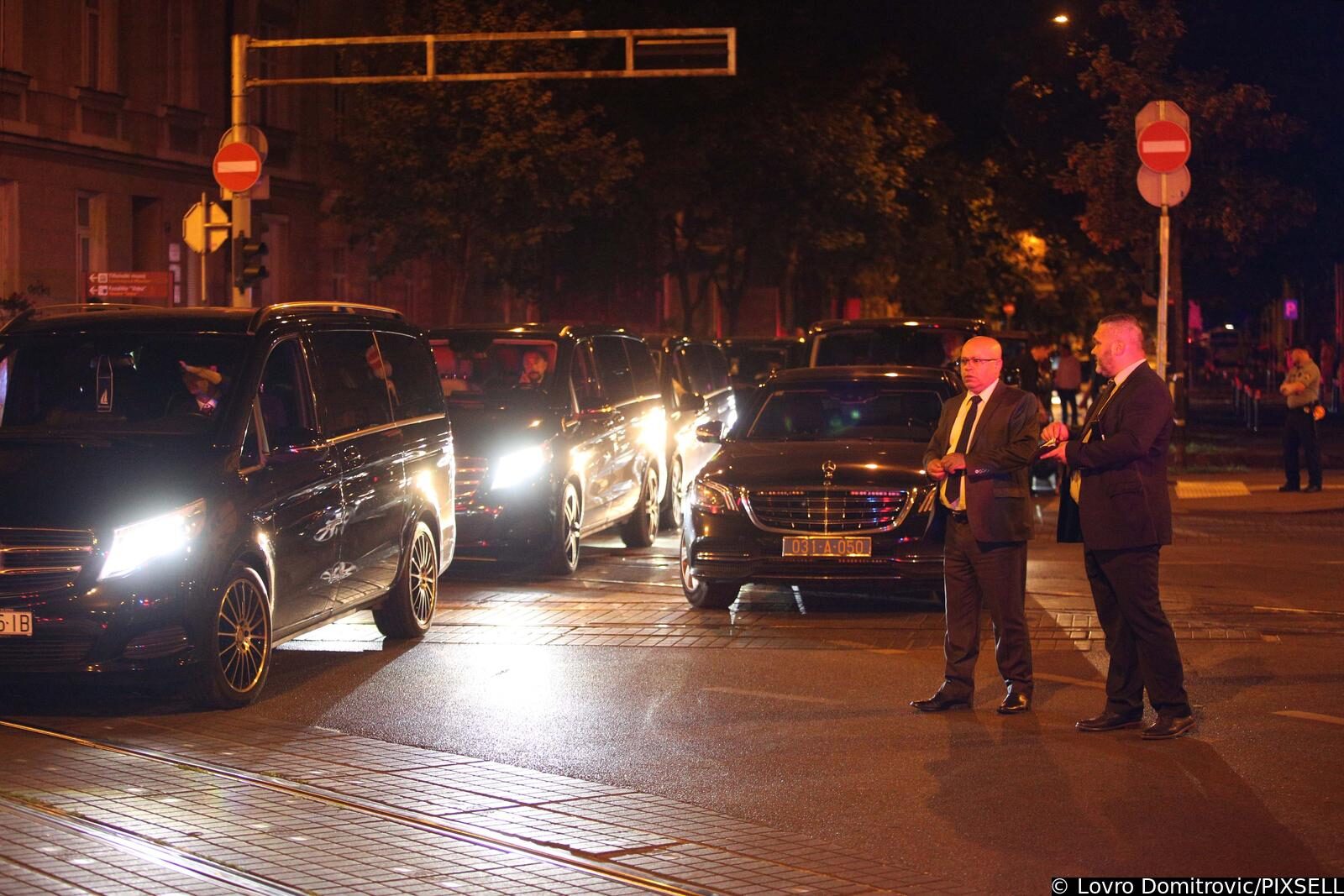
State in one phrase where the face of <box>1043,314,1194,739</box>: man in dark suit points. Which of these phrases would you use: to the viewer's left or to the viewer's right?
to the viewer's left

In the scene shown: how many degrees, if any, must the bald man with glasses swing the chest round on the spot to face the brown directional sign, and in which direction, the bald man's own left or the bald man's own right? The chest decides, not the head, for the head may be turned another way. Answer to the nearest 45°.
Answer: approximately 90° to the bald man's own right

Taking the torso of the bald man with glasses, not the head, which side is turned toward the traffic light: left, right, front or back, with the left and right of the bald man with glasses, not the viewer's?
right

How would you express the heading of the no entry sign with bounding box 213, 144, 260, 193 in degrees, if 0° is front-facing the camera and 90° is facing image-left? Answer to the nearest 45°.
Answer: approximately 0°

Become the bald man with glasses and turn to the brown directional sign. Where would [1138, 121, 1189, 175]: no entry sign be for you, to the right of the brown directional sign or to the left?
right

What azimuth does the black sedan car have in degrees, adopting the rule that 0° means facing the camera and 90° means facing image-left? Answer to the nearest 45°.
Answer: approximately 0°

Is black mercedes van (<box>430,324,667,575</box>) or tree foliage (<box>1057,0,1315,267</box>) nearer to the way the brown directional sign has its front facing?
the black mercedes van
